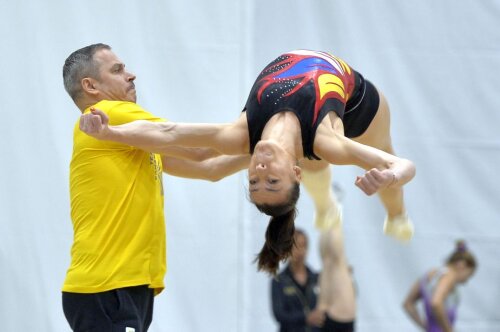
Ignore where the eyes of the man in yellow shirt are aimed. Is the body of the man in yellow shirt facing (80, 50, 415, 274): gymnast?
yes

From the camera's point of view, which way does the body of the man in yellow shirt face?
to the viewer's right

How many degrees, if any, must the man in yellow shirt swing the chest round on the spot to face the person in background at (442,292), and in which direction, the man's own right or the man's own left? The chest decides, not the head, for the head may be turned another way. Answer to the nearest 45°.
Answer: approximately 45° to the man's own left
